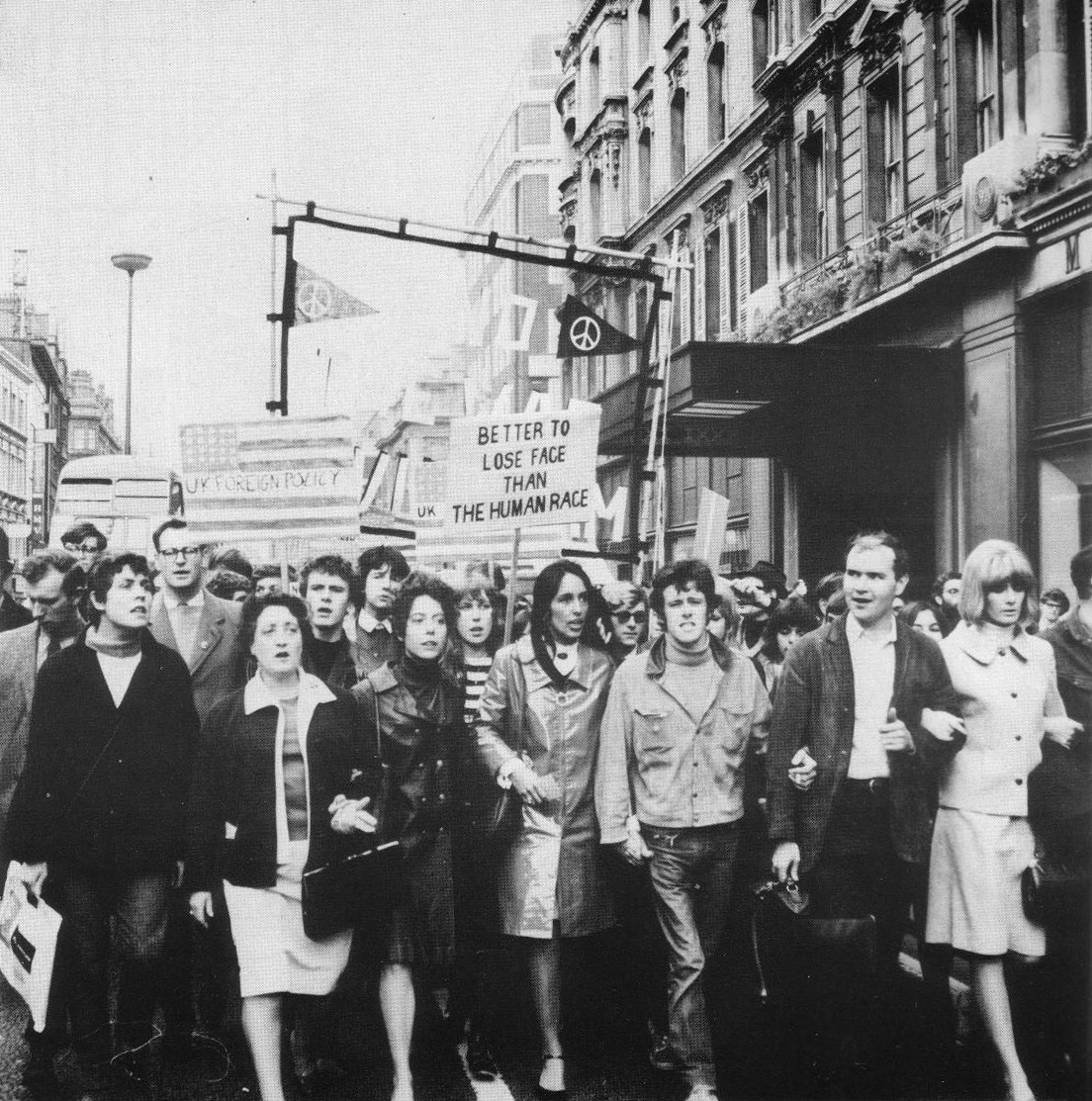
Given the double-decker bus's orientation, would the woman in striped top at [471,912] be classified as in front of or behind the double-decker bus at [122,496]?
in front

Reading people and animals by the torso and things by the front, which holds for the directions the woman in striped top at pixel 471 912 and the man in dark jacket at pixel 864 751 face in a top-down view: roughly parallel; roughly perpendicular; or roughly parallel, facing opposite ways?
roughly parallel

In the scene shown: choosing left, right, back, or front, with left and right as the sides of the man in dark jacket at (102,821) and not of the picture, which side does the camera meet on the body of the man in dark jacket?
front

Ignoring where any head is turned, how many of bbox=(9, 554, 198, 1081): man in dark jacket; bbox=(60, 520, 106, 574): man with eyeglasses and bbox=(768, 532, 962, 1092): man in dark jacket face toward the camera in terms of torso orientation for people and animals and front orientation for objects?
3

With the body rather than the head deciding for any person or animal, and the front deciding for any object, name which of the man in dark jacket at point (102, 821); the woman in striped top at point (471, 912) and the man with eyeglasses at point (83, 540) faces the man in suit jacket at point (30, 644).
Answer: the man with eyeglasses

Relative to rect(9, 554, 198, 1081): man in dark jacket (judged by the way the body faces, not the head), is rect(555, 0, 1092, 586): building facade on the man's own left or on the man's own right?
on the man's own left

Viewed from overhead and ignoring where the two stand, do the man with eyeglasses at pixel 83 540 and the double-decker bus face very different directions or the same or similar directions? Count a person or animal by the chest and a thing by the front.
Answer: same or similar directions

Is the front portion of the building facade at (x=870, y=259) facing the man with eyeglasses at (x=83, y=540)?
yes

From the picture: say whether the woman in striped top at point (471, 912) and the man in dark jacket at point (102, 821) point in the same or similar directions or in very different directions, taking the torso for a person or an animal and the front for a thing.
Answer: same or similar directions

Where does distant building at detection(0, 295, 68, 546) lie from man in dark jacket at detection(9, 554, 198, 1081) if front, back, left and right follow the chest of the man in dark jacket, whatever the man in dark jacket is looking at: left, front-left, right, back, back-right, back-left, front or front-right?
back

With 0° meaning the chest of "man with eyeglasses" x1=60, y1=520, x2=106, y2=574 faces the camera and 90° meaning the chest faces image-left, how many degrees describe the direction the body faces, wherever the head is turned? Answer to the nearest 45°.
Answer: approximately 0°

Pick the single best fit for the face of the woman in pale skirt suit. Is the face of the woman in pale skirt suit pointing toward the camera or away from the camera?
toward the camera

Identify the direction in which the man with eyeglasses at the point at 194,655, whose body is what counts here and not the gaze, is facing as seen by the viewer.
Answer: toward the camera

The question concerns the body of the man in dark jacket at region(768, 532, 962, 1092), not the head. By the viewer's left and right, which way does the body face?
facing the viewer

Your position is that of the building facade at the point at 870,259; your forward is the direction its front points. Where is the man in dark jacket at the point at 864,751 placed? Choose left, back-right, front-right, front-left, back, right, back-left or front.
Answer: front-left

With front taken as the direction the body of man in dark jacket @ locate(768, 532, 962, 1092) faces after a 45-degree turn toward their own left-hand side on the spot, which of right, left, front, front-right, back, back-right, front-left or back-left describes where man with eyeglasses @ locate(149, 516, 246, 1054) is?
back-right
